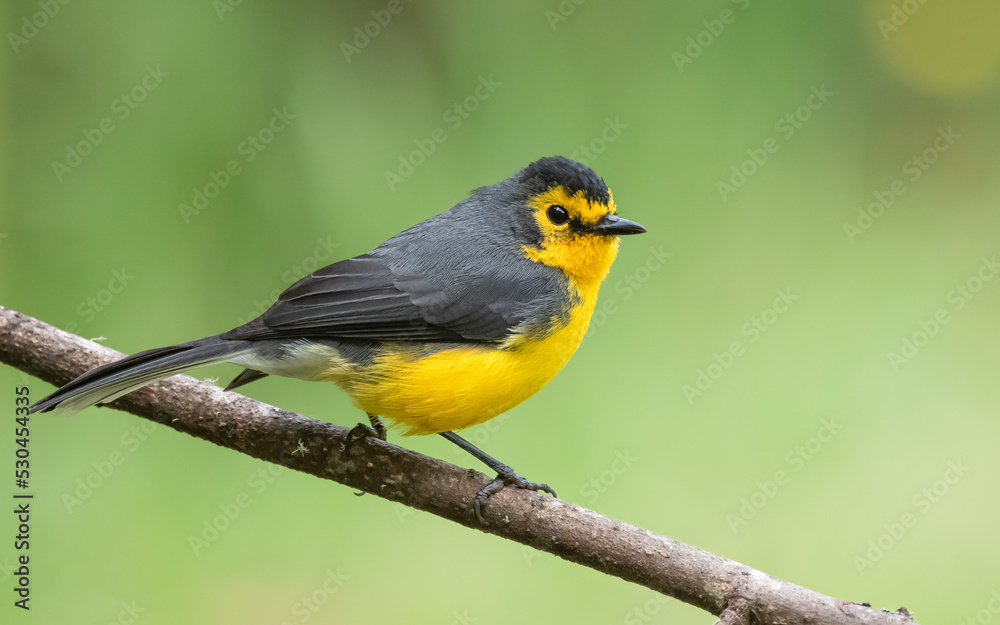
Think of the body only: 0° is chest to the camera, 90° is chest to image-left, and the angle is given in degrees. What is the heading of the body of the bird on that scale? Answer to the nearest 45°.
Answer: approximately 270°
